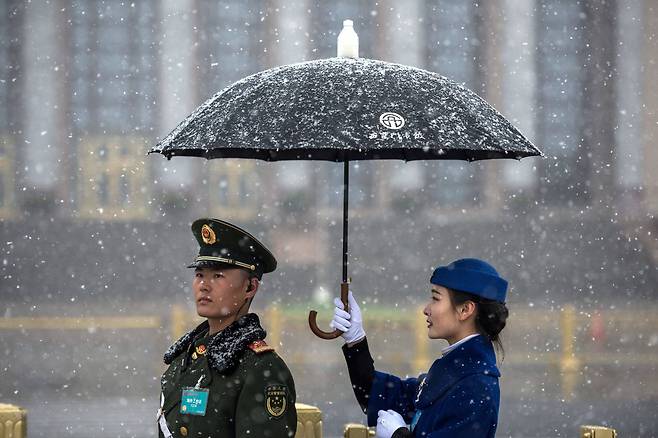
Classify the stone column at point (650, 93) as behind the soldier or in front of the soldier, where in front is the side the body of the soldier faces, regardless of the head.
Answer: behind

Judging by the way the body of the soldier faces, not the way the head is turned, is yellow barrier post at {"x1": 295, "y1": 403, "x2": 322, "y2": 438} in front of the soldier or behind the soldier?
behind

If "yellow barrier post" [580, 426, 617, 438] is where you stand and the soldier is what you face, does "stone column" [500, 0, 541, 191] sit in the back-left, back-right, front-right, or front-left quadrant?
back-right

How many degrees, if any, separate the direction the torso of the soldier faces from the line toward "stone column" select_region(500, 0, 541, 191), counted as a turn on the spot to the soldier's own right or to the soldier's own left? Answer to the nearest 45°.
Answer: approximately 135° to the soldier's own right

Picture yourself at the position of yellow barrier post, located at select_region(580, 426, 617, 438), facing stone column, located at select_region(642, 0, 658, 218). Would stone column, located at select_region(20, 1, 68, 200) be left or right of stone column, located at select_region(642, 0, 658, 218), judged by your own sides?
left

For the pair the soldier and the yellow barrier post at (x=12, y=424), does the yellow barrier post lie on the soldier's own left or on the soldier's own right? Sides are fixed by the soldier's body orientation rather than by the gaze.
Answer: on the soldier's own right

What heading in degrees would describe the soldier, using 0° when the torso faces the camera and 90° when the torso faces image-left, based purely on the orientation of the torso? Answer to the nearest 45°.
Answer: approximately 45°

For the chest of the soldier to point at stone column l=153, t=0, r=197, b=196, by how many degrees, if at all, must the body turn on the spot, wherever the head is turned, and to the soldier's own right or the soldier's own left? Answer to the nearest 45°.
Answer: approximately 135° to the soldier's own right
